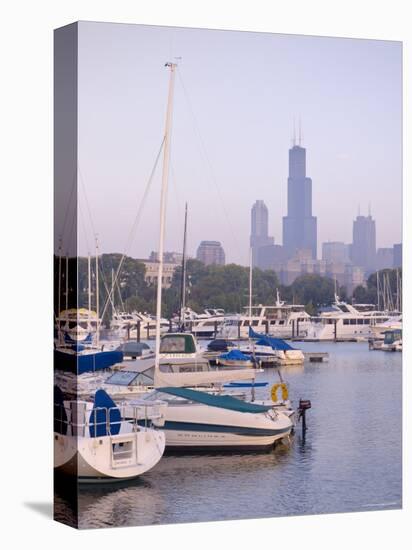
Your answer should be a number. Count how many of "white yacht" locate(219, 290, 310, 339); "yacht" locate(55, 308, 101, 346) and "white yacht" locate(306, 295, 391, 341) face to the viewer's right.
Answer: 1

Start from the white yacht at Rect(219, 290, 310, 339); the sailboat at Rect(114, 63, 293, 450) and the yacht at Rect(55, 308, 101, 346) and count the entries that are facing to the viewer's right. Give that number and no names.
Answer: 1

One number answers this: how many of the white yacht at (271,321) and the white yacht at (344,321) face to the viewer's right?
1

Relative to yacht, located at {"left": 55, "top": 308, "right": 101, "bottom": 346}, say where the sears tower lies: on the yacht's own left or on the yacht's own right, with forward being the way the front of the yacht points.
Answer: on the yacht's own left

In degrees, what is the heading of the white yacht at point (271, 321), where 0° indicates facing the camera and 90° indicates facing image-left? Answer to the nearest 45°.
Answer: approximately 90°
